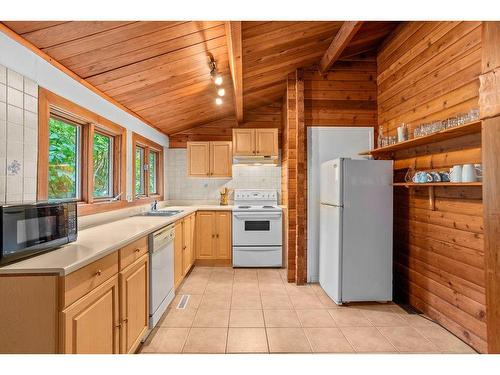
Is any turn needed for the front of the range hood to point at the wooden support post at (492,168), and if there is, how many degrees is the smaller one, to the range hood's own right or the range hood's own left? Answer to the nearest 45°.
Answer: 0° — it already faces it

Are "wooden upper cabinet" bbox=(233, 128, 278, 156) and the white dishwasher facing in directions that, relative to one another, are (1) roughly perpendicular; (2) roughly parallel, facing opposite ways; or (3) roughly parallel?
roughly perpendicular

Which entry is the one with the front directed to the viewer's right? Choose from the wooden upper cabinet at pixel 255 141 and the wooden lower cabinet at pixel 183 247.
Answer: the wooden lower cabinet

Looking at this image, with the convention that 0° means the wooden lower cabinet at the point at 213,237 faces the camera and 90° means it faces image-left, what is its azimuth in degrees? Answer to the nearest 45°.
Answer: approximately 0°

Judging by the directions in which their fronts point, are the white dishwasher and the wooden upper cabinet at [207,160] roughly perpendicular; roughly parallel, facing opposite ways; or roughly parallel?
roughly perpendicular

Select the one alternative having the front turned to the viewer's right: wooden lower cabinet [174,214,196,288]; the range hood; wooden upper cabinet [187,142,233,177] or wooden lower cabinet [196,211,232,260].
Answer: wooden lower cabinet [174,214,196,288]

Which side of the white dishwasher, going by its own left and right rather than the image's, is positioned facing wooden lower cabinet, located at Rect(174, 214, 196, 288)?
left

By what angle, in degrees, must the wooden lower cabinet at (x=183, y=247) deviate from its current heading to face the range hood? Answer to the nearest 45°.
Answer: approximately 45° to its left
